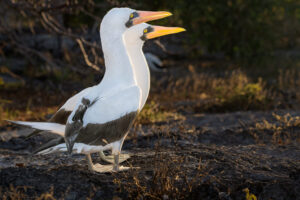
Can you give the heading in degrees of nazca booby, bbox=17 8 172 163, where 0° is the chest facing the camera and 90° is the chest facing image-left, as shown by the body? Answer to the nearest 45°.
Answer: approximately 270°

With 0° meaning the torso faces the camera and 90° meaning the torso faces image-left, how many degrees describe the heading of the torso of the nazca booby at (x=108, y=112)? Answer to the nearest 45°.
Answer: approximately 270°
